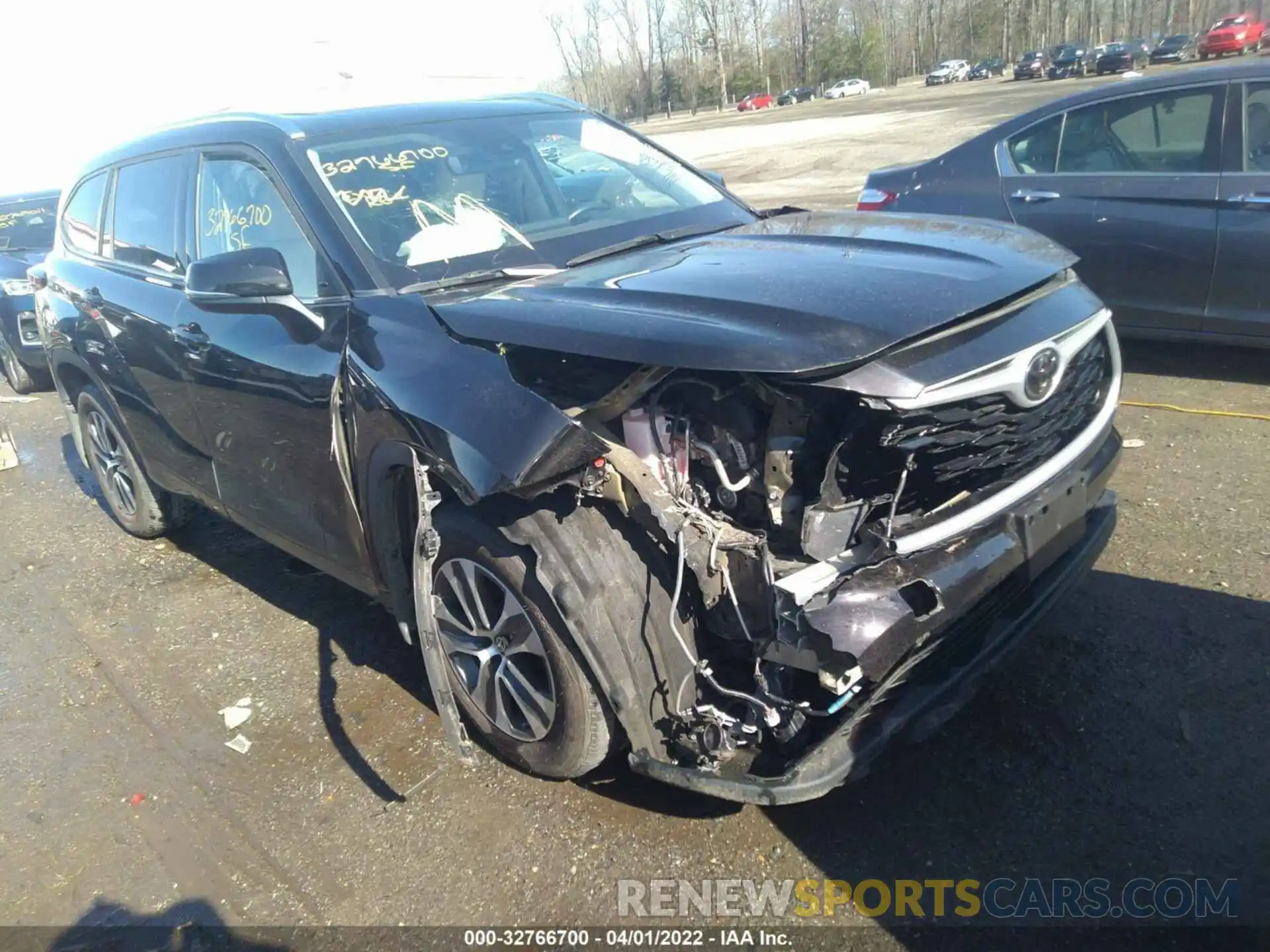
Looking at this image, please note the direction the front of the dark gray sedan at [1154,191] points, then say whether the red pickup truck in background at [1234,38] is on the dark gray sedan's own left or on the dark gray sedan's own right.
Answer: on the dark gray sedan's own left

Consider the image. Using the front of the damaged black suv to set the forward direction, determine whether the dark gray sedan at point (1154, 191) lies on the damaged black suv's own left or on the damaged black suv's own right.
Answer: on the damaged black suv's own left

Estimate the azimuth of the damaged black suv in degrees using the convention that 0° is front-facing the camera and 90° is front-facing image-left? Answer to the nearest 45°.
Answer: approximately 315°

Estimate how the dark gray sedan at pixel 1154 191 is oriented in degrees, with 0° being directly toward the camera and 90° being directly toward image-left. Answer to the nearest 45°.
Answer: approximately 270°

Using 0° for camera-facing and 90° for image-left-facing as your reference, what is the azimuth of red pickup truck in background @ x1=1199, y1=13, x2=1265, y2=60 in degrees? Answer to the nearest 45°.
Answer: approximately 45°

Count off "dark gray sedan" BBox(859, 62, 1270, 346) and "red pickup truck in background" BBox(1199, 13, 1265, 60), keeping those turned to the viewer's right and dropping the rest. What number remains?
1
